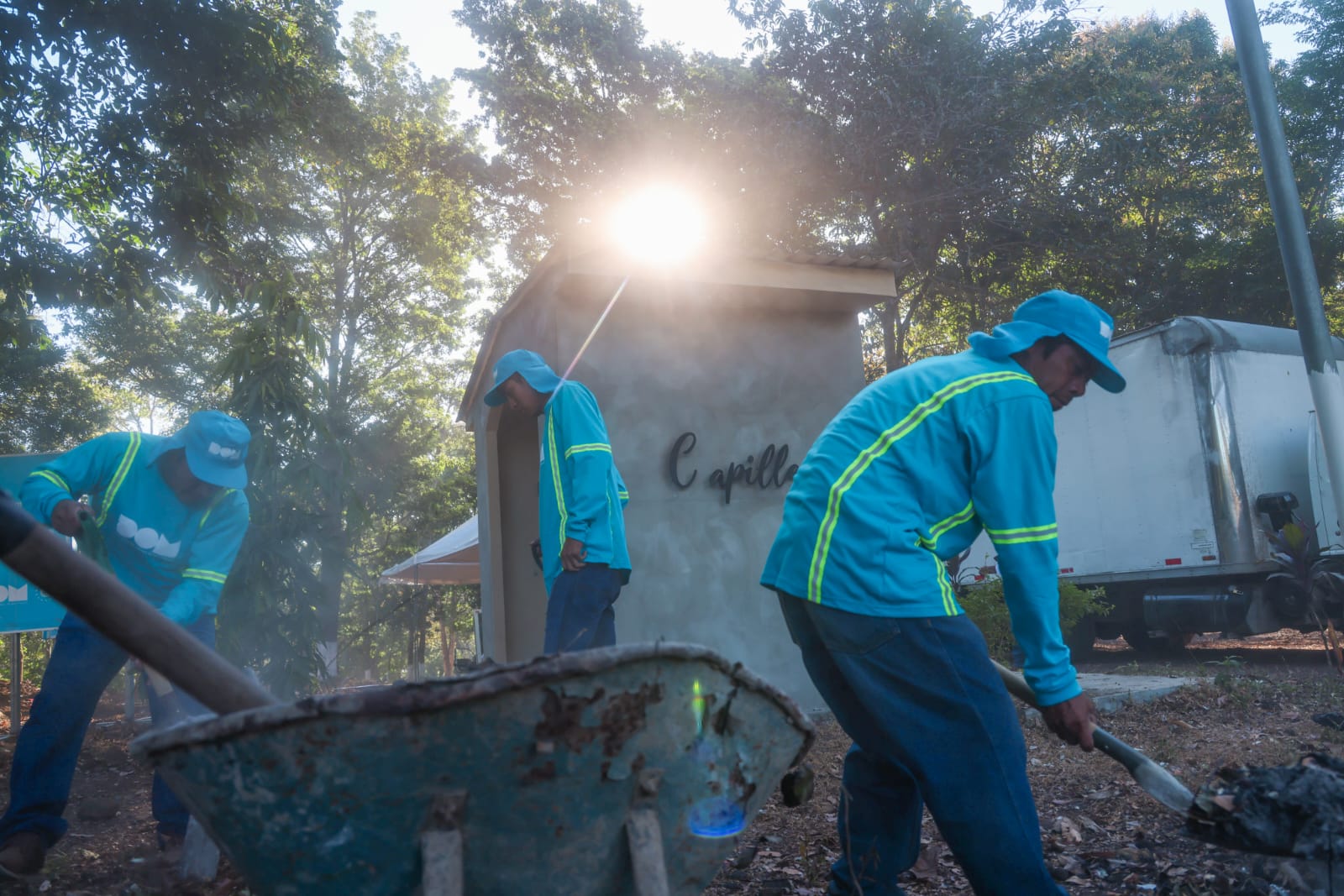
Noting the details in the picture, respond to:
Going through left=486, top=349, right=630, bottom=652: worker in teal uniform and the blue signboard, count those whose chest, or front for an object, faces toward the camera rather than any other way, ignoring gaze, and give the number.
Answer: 1

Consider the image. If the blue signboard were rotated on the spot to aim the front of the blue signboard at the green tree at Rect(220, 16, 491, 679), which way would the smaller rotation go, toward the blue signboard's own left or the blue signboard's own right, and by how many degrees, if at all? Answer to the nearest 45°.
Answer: approximately 135° to the blue signboard's own left

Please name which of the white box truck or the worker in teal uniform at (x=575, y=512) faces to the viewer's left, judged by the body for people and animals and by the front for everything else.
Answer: the worker in teal uniform

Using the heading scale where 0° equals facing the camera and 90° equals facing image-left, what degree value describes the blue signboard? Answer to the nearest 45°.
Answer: approximately 0°

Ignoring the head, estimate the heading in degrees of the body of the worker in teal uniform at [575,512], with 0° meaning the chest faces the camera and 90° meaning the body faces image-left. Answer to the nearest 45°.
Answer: approximately 90°

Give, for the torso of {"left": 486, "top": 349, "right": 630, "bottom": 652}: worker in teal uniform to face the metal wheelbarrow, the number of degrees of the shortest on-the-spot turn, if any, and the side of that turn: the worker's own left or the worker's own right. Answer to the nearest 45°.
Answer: approximately 90° to the worker's own left
